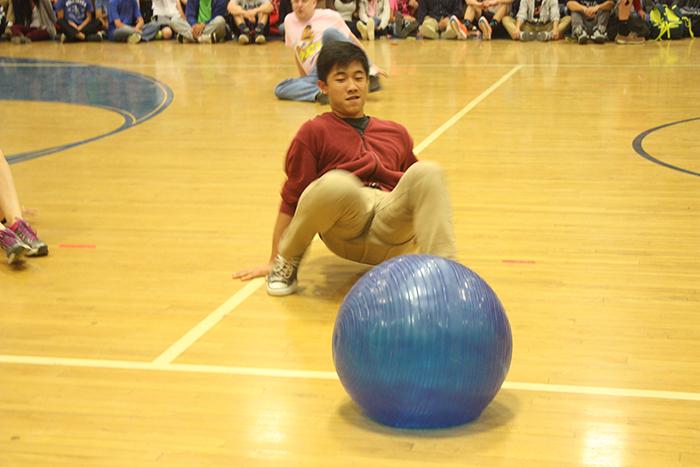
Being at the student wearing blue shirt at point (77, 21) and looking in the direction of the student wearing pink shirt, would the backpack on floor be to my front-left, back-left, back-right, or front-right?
front-left

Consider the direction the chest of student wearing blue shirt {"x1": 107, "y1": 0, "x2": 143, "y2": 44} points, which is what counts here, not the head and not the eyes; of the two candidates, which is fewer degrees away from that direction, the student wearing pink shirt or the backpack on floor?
the student wearing pink shirt

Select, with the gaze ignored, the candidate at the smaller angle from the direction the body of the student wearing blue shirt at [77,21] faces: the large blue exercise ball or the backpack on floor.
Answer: the large blue exercise ball

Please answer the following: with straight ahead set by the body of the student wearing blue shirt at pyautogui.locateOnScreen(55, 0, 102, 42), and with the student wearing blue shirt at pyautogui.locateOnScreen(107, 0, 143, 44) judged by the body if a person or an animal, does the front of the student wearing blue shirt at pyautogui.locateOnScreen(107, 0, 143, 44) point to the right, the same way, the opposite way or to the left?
the same way

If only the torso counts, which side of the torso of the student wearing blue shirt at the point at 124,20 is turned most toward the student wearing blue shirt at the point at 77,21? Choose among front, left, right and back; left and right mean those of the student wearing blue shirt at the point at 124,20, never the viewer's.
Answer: right

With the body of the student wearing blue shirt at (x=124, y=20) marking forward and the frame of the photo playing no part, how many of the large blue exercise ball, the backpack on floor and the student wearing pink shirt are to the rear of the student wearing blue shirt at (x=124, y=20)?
0

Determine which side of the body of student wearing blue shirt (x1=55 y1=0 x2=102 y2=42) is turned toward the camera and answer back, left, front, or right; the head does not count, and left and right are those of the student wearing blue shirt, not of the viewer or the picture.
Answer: front

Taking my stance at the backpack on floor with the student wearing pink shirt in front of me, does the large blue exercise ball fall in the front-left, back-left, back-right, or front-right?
front-left

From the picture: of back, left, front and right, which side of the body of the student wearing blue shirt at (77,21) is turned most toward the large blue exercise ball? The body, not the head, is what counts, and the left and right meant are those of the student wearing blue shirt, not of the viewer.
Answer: front

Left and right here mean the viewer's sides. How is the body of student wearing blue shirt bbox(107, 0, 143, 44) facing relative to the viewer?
facing the viewer

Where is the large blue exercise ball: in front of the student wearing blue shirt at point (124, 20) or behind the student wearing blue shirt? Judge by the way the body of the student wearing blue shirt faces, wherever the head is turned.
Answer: in front

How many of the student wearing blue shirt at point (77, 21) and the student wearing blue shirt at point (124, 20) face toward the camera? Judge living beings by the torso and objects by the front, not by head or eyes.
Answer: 2

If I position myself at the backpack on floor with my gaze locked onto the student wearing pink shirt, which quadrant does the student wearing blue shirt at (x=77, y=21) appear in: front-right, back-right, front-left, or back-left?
front-right

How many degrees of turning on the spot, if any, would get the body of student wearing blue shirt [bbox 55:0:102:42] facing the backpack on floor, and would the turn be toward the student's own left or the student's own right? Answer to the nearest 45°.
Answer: approximately 45° to the student's own left
